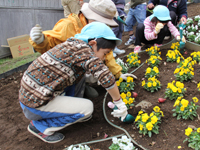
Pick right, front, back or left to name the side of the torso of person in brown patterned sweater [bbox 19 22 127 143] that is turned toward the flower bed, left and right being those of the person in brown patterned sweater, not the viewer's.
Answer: front

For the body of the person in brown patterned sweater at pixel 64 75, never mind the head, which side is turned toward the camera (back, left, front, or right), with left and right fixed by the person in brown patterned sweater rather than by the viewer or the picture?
right

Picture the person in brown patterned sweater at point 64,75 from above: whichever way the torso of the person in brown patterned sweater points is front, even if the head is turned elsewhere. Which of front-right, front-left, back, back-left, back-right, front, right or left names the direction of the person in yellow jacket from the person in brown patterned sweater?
left

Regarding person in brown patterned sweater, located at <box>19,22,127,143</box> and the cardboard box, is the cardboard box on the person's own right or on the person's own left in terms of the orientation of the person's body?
on the person's own left

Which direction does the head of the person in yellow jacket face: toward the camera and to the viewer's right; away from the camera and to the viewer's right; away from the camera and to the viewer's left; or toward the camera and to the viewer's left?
away from the camera and to the viewer's right

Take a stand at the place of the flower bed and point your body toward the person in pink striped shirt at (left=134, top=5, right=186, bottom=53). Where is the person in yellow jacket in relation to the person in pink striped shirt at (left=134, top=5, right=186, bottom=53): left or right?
left

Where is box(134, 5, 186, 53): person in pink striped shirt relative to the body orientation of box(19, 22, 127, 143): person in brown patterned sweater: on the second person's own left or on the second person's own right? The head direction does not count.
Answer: on the second person's own left
